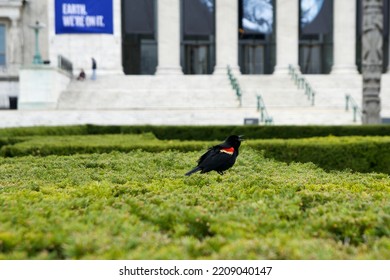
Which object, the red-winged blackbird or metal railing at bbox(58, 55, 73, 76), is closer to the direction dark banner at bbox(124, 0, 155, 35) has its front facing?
the red-winged blackbird

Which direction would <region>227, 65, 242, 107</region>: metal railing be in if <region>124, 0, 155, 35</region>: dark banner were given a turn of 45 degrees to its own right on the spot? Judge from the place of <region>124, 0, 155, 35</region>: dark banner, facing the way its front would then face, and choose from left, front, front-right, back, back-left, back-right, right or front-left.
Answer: left

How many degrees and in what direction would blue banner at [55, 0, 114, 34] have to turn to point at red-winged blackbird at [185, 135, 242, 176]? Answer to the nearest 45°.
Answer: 0° — it already faces it

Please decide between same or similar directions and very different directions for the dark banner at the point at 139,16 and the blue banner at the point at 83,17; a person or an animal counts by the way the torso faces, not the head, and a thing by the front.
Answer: same or similar directions

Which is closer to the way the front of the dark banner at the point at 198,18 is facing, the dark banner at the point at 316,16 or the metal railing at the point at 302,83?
the metal railing

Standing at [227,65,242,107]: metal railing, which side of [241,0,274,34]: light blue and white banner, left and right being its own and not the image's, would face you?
front

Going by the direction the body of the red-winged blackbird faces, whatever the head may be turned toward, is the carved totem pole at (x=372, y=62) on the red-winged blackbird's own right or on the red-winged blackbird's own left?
on the red-winged blackbird's own left

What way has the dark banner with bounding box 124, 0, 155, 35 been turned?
toward the camera

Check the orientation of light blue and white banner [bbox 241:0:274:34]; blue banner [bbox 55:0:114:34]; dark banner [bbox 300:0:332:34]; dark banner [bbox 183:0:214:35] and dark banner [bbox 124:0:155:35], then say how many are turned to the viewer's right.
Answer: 0

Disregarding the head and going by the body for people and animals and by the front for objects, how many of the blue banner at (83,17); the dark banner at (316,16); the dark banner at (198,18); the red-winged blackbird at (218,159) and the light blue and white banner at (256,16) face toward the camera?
4

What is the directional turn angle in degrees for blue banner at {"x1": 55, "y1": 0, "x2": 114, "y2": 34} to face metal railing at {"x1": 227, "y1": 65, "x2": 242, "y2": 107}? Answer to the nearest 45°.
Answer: approximately 45° to its left

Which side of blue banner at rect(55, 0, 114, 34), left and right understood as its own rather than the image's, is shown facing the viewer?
front

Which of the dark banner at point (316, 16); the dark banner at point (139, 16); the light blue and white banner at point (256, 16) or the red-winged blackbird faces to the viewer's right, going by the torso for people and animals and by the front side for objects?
the red-winged blackbird

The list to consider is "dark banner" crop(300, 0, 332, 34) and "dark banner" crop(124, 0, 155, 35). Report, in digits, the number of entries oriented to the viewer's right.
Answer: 0

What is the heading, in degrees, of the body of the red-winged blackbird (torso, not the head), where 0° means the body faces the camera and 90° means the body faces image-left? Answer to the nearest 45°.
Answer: approximately 270°

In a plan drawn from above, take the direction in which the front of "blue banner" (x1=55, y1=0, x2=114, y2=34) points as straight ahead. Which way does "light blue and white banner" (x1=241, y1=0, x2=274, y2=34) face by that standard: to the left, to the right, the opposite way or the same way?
the same way

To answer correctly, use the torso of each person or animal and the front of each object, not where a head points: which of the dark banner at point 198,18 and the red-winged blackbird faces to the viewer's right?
the red-winged blackbird

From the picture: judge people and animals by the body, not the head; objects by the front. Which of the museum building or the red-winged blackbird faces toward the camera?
the museum building

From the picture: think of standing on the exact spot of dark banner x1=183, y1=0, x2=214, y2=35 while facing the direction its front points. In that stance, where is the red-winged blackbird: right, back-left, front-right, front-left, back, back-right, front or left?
front

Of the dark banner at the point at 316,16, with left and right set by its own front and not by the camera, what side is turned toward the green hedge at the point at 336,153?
front

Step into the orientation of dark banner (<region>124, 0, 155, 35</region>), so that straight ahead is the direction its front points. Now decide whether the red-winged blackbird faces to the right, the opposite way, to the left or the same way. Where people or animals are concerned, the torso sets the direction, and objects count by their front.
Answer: to the left

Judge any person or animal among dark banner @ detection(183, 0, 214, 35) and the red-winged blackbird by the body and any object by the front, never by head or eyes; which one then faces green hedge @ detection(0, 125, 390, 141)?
the dark banner
